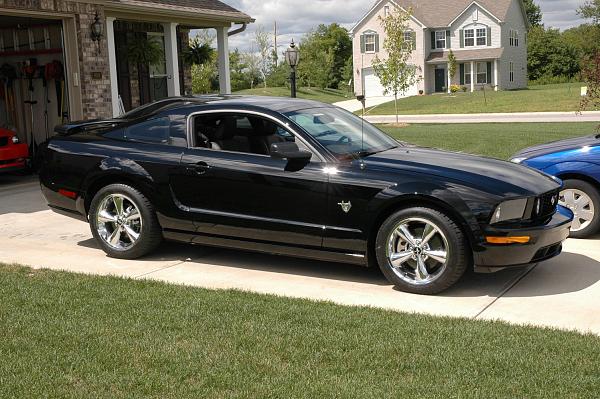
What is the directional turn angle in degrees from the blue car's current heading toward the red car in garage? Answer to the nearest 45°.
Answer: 0° — it already faces it

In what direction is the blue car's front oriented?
to the viewer's left

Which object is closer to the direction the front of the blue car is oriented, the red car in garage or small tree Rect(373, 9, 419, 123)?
the red car in garage

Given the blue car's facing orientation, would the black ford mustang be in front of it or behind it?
in front

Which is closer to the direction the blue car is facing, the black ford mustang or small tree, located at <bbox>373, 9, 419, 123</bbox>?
the black ford mustang

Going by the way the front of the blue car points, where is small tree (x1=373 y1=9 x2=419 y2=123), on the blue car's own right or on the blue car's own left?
on the blue car's own right
